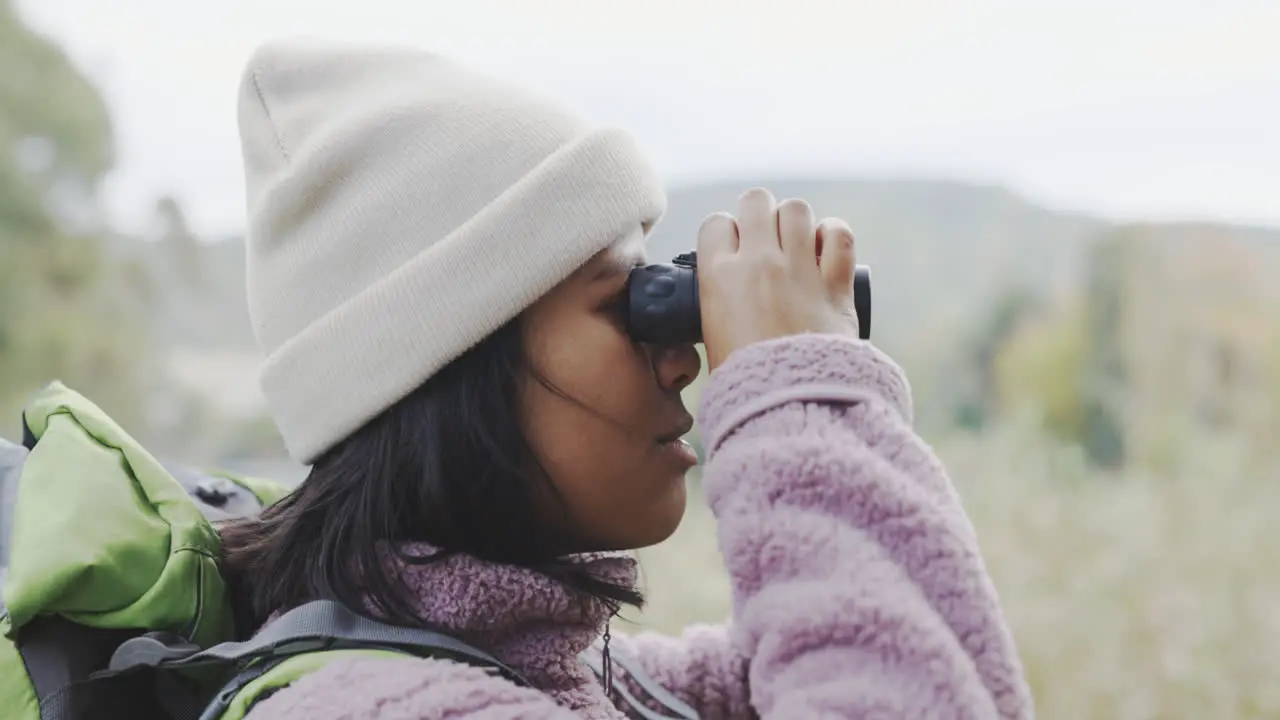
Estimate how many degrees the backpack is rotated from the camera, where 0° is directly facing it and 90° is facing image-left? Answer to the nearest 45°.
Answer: approximately 90°

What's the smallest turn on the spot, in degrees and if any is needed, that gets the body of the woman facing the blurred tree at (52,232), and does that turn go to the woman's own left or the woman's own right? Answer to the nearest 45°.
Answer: approximately 135° to the woman's own left

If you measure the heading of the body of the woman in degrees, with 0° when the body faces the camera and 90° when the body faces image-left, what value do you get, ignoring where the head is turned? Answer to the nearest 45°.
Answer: approximately 270°

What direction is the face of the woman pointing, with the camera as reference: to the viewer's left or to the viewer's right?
to the viewer's right

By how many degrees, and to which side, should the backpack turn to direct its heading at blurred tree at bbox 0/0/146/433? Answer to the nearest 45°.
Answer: approximately 90° to its right
